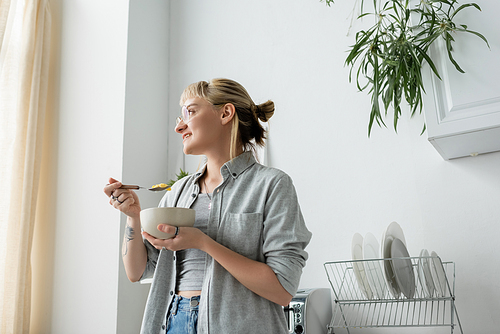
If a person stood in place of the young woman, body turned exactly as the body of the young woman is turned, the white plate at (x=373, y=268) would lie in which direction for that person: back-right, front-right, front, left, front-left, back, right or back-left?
back

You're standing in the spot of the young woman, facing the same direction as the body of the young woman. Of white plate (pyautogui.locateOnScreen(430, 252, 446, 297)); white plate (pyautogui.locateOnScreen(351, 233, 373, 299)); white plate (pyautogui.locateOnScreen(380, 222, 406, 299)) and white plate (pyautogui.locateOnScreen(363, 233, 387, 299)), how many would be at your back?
4

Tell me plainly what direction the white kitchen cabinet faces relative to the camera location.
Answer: facing the viewer and to the left of the viewer

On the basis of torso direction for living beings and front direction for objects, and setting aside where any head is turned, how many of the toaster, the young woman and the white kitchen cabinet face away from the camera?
0

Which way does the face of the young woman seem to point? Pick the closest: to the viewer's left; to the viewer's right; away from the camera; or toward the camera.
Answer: to the viewer's left

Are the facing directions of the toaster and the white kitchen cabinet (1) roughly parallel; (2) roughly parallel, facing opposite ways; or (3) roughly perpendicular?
roughly parallel

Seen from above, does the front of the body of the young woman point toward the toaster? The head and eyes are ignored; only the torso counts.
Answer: no

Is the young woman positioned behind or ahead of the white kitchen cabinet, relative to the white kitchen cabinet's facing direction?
ahead

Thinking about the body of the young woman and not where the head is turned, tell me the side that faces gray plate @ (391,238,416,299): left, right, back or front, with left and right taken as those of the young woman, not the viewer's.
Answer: back

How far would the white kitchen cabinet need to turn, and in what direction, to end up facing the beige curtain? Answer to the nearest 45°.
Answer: approximately 45° to its right

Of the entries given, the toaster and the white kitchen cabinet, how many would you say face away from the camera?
0

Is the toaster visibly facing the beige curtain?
yes

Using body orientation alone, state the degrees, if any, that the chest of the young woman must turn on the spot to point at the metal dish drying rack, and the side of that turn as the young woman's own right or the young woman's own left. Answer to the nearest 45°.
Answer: approximately 180°
